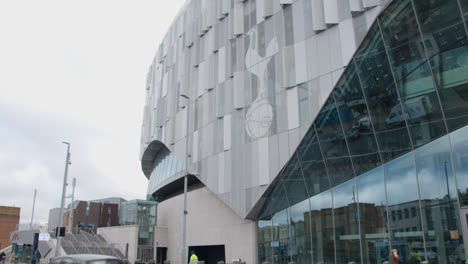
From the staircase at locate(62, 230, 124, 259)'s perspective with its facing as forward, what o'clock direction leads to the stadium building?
The stadium building is roughly at 11 o'clock from the staircase.

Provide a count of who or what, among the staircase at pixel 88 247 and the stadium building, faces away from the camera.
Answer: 0

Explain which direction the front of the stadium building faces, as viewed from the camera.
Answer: facing the viewer and to the left of the viewer

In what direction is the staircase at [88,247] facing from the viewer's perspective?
toward the camera

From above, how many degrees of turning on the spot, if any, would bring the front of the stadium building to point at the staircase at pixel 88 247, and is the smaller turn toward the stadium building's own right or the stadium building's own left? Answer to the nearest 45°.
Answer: approximately 90° to the stadium building's own right
